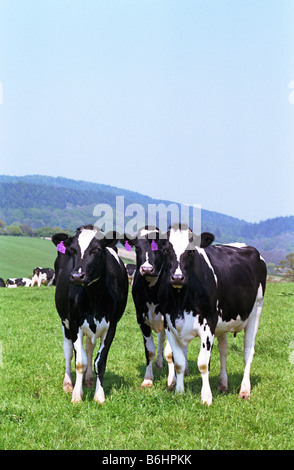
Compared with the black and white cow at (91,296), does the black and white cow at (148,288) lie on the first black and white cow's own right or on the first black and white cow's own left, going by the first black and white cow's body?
on the first black and white cow's own left

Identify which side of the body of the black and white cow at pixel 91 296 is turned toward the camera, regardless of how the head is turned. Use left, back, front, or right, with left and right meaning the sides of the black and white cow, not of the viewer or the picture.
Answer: front

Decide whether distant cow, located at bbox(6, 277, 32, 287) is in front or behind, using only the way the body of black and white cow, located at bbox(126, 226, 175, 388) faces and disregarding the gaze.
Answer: behind

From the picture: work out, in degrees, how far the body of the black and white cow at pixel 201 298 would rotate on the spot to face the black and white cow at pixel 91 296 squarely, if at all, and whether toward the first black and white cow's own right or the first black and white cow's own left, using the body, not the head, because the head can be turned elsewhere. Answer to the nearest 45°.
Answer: approximately 45° to the first black and white cow's own right

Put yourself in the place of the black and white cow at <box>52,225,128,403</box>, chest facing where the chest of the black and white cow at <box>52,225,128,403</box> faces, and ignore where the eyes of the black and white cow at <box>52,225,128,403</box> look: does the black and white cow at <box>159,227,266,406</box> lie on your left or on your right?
on your left

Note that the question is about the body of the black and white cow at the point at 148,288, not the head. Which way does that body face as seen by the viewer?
toward the camera

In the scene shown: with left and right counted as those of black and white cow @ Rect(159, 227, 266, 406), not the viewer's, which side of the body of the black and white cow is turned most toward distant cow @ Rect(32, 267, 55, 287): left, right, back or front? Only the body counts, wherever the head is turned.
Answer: right

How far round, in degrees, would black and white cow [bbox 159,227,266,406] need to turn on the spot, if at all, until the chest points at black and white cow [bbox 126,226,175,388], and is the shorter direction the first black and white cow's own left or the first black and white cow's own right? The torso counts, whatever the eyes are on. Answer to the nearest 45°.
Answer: approximately 90° to the first black and white cow's own right

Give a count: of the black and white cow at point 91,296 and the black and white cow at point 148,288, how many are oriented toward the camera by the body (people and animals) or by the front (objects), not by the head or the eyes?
2

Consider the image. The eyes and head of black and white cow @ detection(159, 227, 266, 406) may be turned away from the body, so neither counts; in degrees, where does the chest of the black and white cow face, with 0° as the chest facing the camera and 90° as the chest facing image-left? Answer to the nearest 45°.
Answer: approximately 45°

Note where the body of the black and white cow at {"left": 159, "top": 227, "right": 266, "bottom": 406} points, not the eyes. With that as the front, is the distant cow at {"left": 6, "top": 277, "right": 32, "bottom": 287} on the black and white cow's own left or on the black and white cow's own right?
on the black and white cow's own right

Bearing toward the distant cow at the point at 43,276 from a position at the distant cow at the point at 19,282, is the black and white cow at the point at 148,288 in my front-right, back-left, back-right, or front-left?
front-right

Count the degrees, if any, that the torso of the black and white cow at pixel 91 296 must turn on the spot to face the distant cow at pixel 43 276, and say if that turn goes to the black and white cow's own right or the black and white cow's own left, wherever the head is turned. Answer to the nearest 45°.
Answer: approximately 180°

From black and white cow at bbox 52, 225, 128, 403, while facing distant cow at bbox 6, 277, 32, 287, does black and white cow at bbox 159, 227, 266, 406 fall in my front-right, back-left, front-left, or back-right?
back-right
